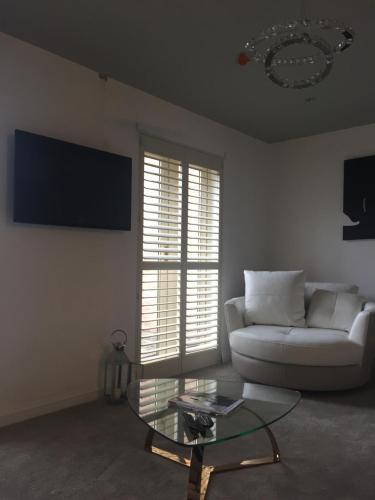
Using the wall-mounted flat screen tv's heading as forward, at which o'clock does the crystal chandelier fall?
The crystal chandelier is roughly at 12 o'clock from the wall-mounted flat screen tv.

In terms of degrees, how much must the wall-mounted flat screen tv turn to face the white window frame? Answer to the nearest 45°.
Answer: approximately 90° to its left

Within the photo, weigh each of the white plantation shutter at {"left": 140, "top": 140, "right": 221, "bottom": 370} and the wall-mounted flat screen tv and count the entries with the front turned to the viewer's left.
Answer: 0

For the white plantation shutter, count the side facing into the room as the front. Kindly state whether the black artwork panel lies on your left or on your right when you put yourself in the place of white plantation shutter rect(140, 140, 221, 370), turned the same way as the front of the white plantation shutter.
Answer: on your left

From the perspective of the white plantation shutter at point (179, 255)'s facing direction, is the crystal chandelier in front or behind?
in front

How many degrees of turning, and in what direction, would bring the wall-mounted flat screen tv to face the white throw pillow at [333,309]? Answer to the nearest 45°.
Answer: approximately 45° to its left

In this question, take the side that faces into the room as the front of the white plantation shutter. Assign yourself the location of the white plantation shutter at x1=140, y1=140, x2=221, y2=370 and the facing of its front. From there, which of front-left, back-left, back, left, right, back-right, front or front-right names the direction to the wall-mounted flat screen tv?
right

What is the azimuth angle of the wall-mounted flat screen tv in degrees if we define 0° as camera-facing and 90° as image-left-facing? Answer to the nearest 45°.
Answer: approximately 315°
